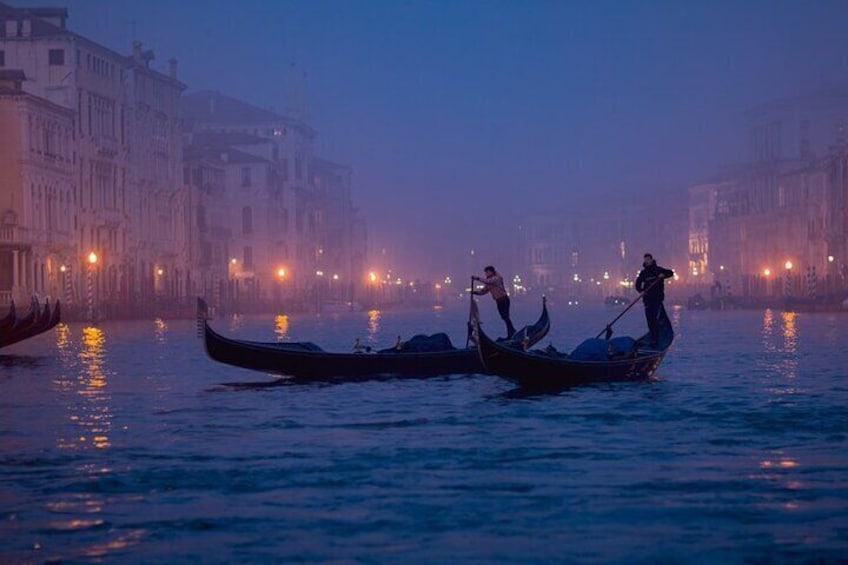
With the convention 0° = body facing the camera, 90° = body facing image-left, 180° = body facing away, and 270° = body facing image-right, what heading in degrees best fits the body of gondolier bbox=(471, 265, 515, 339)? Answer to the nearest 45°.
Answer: approximately 90°

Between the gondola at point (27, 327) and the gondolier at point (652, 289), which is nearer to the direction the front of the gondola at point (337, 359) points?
the gondola

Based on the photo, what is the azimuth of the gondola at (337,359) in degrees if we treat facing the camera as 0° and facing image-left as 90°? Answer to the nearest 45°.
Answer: approximately 90°
